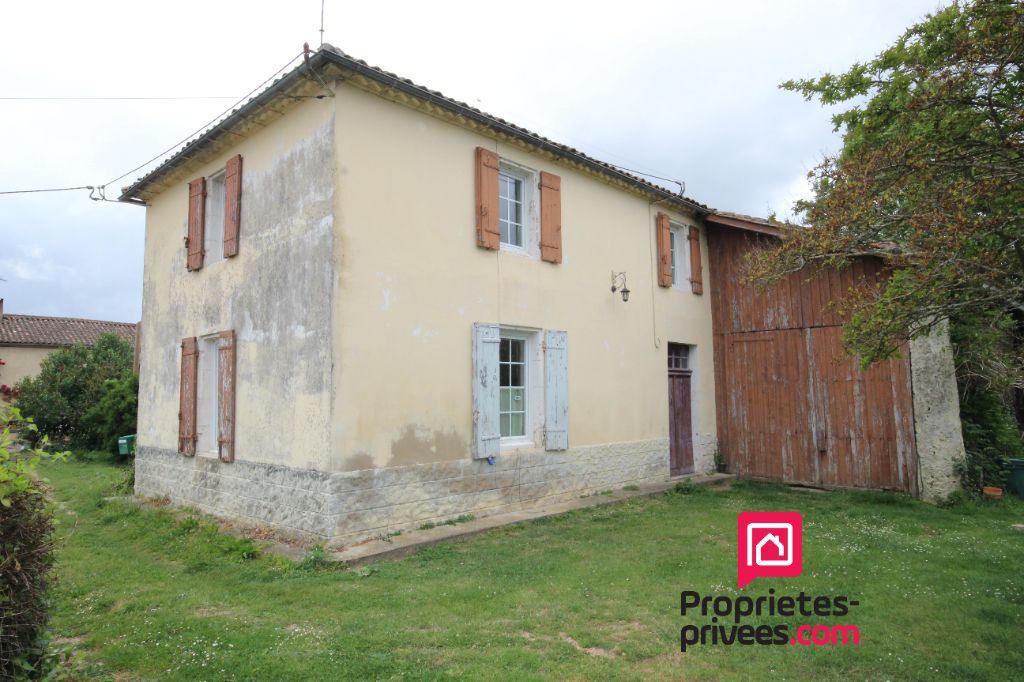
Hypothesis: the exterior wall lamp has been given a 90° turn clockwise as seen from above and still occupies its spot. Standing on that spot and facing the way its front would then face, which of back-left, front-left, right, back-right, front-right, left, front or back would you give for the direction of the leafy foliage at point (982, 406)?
back-left

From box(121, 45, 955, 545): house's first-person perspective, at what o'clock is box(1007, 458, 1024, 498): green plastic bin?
The green plastic bin is roughly at 10 o'clock from the house.

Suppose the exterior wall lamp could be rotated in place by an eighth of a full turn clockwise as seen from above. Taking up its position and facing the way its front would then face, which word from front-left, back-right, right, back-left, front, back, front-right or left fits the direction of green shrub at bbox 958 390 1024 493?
left

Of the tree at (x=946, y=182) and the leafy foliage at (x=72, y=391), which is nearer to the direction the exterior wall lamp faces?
the tree

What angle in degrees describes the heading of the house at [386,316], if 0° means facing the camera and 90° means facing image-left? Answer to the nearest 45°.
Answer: approximately 315°

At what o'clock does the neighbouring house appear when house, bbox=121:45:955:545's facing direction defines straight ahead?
The neighbouring house is roughly at 6 o'clock from the house.

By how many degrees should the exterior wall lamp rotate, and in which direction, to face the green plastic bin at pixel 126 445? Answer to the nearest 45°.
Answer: approximately 135° to its right

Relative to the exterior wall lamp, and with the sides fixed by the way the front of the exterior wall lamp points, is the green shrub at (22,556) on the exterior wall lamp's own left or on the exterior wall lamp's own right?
on the exterior wall lamp's own right

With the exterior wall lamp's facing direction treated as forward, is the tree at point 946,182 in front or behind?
in front

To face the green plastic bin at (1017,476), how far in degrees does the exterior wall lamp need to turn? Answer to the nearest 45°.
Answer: approximately 45° to its left

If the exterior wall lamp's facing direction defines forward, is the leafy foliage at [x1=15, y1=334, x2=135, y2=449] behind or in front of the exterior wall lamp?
behind
